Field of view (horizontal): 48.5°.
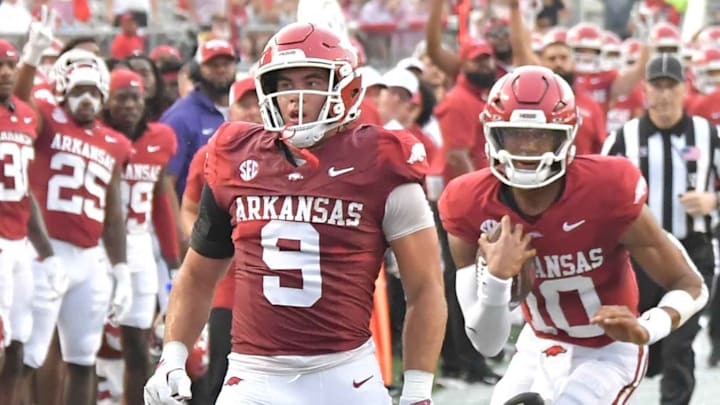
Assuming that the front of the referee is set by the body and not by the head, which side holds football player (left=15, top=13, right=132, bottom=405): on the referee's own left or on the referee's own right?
on the referee's own right

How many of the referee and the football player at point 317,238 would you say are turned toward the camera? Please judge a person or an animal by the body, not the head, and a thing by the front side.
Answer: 2

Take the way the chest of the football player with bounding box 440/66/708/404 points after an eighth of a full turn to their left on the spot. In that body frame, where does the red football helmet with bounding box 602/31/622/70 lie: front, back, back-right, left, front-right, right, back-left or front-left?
back-left

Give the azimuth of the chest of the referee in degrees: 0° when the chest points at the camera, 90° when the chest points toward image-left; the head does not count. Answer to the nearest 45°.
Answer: approximately 0°

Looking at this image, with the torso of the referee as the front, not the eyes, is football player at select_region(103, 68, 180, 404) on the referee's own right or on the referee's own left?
on the referee's own right

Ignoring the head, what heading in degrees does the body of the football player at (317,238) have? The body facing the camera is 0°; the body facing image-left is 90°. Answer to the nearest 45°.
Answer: approximately 0°
